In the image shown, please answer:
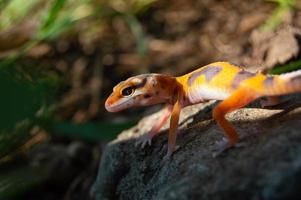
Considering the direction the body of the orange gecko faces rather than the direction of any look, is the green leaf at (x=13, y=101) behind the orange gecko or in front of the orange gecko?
in front

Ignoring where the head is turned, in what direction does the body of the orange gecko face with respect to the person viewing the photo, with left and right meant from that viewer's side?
facing to the left of the viewer
